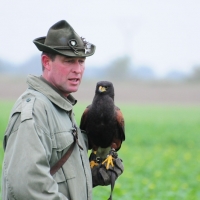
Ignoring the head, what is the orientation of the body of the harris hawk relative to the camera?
toward the camera

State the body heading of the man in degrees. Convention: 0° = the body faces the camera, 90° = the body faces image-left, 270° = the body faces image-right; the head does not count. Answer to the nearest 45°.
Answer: approximately 315°

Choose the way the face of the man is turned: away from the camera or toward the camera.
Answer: toward the camera
